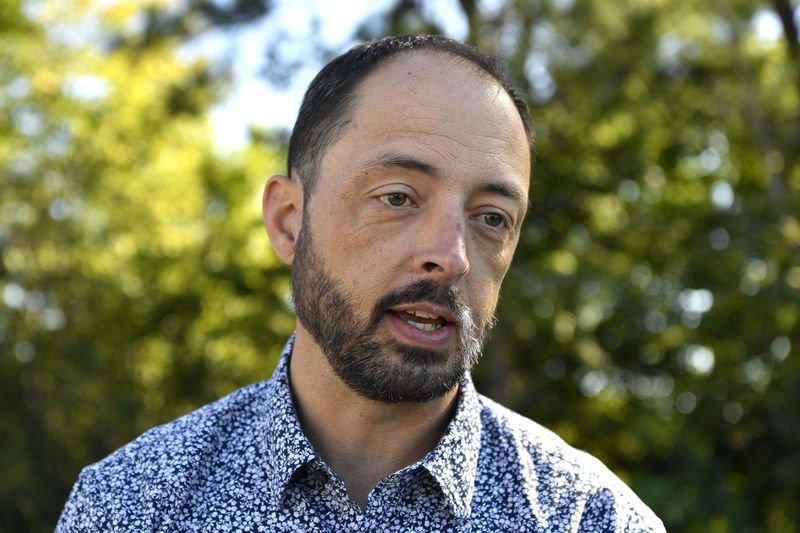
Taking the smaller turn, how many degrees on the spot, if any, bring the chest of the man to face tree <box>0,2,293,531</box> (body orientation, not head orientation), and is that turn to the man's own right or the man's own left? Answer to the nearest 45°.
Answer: approximately 180°

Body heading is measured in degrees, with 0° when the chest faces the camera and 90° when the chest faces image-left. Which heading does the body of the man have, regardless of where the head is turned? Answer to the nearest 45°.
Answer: approximately 0°
